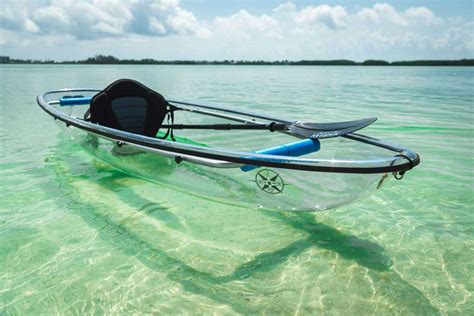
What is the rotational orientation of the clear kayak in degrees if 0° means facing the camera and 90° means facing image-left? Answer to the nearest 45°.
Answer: approximately 315°
